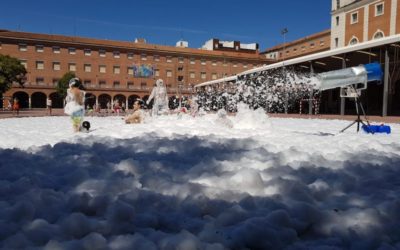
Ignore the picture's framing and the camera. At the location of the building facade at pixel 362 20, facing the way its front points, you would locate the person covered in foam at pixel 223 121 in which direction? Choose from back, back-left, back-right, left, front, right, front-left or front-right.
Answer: front-left

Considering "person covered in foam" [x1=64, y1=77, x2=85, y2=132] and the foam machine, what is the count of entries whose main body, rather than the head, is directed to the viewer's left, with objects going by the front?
1

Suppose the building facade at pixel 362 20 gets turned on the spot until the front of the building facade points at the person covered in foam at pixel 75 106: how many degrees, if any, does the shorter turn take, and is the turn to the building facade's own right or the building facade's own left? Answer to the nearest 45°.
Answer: approximately 45° to the building facade's own left

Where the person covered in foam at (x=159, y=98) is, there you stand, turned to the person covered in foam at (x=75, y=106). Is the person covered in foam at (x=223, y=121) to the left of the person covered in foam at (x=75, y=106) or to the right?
left

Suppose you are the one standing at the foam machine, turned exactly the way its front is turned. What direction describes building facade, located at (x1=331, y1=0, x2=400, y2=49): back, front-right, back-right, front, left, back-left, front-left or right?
right

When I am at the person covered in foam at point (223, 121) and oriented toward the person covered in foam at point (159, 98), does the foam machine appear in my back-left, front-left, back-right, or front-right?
back-right

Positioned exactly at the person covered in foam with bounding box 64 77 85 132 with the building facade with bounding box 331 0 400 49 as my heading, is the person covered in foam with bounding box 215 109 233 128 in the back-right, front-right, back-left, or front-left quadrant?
front-right

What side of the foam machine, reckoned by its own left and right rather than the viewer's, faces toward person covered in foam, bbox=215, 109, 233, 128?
front

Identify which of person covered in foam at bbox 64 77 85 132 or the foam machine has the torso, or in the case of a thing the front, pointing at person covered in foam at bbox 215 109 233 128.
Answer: the foam machine

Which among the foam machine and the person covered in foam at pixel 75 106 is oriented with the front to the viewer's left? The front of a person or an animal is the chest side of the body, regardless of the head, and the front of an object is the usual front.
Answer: the foam machine

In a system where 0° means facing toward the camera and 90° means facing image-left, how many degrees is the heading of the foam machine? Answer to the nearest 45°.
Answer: approximately 90°

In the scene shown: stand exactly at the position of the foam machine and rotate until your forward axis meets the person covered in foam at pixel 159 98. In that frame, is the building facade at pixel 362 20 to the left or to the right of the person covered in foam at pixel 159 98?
right
